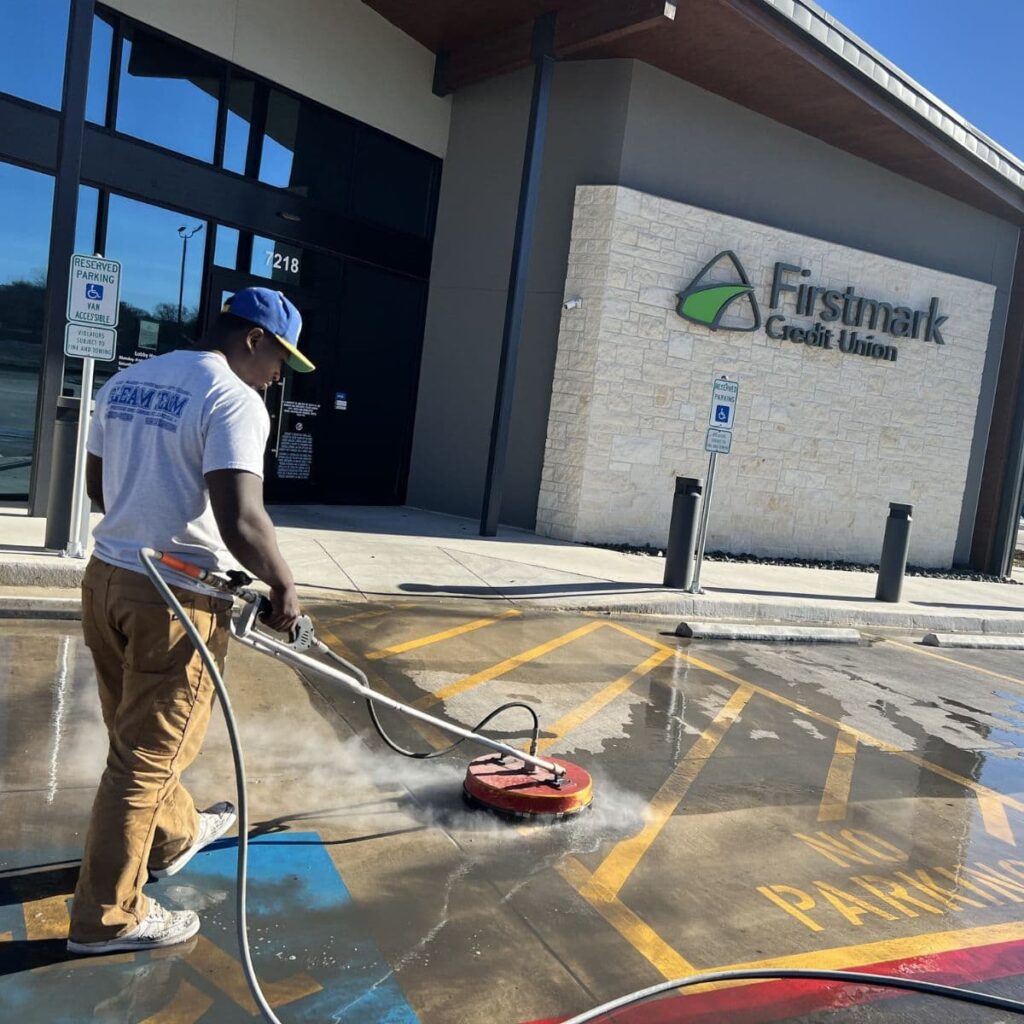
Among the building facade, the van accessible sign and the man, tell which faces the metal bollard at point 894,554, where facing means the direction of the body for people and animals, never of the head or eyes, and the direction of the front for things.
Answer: the man

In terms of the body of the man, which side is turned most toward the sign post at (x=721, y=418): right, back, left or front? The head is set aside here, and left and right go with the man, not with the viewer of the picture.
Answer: front

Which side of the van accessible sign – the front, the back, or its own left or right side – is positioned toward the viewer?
front

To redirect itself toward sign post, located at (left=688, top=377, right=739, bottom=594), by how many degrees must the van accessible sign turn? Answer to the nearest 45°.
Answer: approximately 90° to its left

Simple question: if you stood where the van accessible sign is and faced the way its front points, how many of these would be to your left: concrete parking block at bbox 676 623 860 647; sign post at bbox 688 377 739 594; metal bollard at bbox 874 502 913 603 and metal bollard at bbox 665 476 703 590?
4

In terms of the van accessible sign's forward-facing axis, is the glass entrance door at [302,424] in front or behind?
behind

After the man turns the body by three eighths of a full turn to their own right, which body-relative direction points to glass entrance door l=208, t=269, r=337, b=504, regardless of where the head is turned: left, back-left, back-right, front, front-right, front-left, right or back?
back

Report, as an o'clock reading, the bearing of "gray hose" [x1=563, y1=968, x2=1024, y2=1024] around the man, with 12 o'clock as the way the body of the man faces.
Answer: The gray hose is roughly at 2 o'clock from the man.

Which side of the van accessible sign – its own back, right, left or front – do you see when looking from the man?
front

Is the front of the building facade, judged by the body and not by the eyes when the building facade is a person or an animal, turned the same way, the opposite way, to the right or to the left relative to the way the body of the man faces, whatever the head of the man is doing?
to the right

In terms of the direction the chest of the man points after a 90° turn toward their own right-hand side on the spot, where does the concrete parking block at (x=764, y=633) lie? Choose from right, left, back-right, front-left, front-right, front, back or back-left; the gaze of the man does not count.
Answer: left

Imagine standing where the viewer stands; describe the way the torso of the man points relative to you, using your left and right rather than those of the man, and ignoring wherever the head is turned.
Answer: facing away from the viewer and to the right of the viewer

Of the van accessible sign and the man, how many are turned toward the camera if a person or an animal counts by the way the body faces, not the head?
1

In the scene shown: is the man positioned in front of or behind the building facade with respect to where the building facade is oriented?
in front
